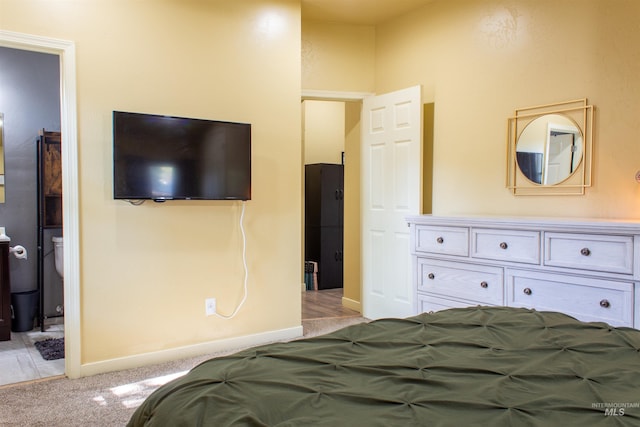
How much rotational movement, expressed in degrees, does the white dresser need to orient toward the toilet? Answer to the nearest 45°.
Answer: approximately 45° to its right

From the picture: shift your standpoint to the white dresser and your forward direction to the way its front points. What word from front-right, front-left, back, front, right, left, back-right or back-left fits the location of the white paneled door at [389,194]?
right

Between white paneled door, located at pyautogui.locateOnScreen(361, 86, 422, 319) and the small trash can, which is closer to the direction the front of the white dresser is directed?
the small trash can

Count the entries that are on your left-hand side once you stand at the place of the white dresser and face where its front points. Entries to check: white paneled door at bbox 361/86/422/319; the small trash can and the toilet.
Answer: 0

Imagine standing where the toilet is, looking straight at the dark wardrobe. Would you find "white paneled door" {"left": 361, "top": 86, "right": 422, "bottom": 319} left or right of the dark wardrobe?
right

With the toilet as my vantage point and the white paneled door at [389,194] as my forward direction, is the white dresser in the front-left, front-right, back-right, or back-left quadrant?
front-right

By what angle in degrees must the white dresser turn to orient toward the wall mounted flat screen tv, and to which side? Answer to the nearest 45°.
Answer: approximately 45° to its right

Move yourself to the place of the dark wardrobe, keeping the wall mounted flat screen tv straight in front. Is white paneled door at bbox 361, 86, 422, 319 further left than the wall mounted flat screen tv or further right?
left

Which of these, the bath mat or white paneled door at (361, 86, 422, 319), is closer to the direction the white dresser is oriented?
the bath mat

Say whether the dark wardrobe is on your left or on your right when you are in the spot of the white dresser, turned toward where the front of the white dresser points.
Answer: on your right

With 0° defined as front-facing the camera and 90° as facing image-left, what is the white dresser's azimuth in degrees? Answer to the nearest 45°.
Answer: approximately 45°
